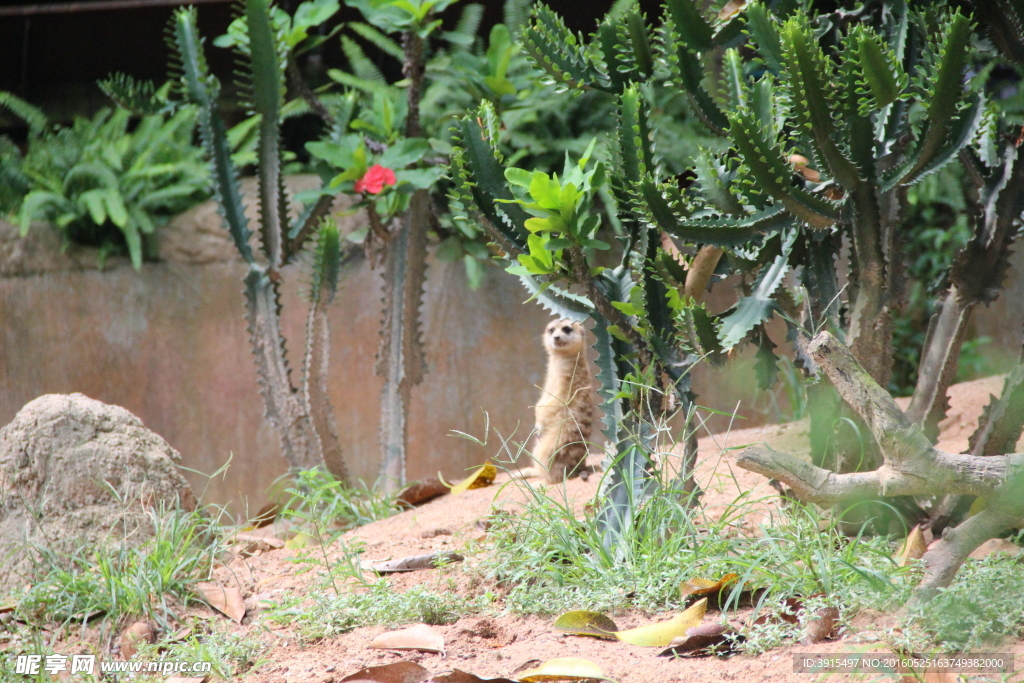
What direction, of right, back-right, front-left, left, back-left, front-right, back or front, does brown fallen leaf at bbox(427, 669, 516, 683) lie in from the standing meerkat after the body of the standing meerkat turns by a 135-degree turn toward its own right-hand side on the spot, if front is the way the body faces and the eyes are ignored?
back

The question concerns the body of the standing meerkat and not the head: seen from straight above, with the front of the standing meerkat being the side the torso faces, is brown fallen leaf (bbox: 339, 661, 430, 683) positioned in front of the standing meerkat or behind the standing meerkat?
in front

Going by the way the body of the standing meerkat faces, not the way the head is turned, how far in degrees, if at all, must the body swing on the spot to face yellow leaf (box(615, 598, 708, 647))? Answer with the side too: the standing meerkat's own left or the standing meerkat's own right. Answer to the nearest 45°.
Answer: approximately 45° to the standing meerkat's own left

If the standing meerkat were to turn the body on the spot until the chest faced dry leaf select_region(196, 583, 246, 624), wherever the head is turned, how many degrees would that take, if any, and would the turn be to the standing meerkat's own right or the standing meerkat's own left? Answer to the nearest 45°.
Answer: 0° — it already faces it

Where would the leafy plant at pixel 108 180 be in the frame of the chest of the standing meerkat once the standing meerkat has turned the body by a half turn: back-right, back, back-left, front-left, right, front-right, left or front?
left

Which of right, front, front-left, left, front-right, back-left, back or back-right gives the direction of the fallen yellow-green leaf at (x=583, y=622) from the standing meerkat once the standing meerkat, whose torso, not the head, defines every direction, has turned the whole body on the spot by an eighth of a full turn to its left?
front

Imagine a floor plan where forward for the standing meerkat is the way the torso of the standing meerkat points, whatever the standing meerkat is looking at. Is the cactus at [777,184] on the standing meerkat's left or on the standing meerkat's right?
on the standing meerkat's left

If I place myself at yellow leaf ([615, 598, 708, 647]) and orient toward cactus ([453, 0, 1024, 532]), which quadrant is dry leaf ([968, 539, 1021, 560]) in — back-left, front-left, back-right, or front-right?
front-right

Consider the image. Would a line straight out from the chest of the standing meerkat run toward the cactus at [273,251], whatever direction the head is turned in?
no

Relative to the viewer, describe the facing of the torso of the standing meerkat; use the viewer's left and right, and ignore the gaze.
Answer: facing the viewer and to the left of the viewer
